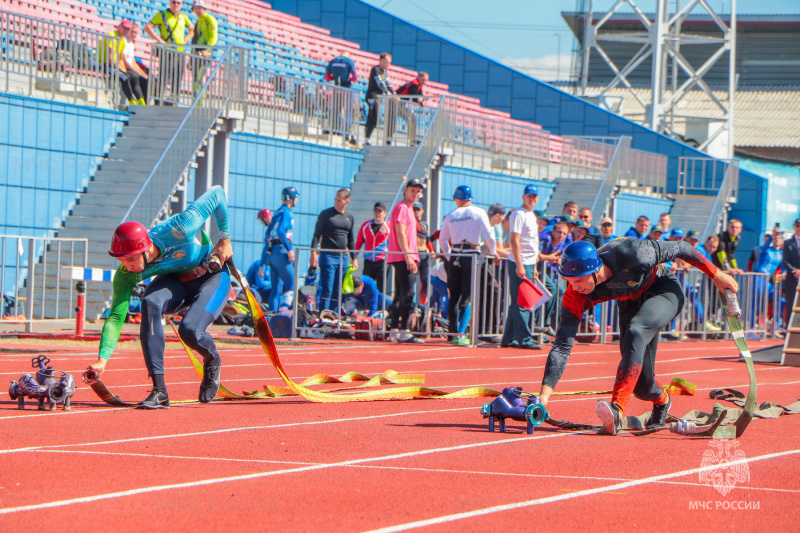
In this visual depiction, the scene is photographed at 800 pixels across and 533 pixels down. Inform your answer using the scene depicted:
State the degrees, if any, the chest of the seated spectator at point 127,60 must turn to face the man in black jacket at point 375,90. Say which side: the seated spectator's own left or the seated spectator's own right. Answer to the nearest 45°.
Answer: approximately 90° to the seated spectator's own left

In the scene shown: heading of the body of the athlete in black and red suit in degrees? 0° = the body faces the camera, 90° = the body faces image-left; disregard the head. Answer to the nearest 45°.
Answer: approximately 45°

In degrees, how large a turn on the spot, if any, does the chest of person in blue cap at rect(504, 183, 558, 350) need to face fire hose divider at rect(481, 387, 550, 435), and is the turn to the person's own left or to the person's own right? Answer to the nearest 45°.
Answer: approximately 45° to the person's own right

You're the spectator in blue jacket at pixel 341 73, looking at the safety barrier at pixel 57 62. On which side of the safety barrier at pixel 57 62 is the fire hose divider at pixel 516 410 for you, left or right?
left

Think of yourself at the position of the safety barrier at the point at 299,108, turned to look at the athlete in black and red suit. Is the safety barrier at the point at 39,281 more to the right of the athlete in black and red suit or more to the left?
right

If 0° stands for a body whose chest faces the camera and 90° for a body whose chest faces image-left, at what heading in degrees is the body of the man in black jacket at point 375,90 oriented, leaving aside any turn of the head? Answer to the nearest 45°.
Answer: approximately 315°

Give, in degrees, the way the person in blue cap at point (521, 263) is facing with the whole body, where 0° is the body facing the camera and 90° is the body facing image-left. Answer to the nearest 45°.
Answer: approximately 315°

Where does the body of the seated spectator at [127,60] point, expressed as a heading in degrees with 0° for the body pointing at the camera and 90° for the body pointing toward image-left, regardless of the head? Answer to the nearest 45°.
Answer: approximately 315°
